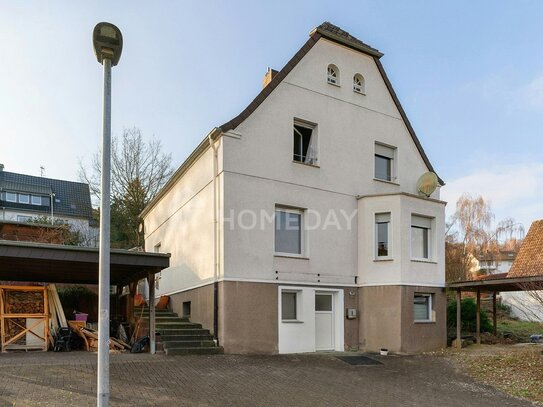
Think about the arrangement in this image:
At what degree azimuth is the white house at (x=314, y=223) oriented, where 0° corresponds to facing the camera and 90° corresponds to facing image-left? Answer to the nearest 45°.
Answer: approximately 315°

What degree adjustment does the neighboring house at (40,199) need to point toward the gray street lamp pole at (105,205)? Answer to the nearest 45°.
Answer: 0° — it already faces it

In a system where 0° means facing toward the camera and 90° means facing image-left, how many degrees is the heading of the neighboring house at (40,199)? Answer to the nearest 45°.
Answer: approximately 0°

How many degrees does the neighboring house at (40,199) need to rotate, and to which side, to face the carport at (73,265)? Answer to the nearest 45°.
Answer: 0° — it already faces it

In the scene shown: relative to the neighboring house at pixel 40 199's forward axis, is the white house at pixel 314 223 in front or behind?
in front

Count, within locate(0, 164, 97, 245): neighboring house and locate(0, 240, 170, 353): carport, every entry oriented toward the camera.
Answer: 2

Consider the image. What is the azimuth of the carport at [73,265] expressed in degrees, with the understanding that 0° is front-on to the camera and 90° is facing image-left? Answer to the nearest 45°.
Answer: approximately 0°

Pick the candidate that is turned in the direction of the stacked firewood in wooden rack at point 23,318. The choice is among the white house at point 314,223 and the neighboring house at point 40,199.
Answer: the neighboring house

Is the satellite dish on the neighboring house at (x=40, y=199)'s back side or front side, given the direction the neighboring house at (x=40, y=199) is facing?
on the front side

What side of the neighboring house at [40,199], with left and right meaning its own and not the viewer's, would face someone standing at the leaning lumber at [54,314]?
front
